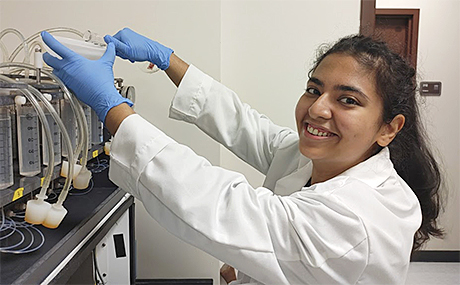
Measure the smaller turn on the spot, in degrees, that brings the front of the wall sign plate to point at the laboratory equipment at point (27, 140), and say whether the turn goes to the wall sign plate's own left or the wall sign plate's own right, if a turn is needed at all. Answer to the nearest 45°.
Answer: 0° — it already faces it

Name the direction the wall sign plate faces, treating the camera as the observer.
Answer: facing the viewer

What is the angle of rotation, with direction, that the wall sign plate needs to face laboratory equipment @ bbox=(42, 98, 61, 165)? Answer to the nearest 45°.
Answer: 0° — it already faces it

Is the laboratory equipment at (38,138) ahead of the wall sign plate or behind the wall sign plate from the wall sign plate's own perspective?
ahead

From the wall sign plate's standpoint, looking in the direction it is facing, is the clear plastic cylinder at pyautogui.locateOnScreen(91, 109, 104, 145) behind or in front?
in front

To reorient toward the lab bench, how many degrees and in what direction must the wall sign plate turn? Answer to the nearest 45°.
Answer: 0° — it already faces it

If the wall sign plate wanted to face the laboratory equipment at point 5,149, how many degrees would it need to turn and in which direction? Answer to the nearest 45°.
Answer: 0° — it already faces it
